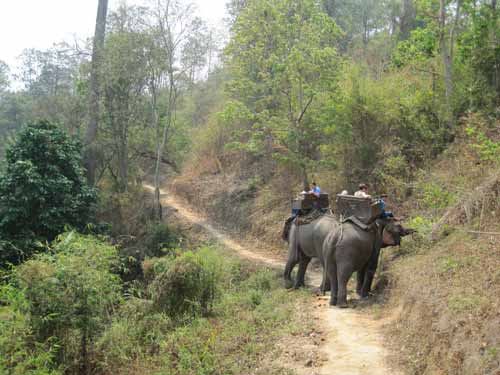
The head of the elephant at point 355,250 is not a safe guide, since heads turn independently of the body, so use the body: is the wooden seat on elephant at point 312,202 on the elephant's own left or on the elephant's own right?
on the elephant's own left

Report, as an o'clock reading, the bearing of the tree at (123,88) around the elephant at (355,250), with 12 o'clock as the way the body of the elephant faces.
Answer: The tree is roughly at 9 o'clock from the elephant.

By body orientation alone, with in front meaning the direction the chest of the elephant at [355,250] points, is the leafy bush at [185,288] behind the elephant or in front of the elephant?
behind

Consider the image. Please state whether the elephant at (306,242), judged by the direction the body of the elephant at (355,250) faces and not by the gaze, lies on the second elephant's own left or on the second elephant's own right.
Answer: on the second elephant's own left

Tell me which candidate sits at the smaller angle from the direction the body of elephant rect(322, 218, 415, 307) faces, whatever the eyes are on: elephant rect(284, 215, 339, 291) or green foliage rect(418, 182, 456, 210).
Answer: the green foliage

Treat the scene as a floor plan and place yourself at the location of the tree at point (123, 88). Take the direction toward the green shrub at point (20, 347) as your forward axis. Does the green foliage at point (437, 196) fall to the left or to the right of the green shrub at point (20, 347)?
left

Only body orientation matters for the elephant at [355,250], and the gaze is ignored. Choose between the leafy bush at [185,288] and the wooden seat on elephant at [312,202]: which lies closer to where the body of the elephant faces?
the wooden seat on elephant

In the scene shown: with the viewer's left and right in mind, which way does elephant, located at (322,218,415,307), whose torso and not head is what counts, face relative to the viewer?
facing away from the viewer and to the right of the viewer

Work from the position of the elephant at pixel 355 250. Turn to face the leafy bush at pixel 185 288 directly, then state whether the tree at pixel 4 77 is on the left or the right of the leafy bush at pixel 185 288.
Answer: right

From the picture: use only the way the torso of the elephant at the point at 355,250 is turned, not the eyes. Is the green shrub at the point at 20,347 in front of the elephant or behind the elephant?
behind
